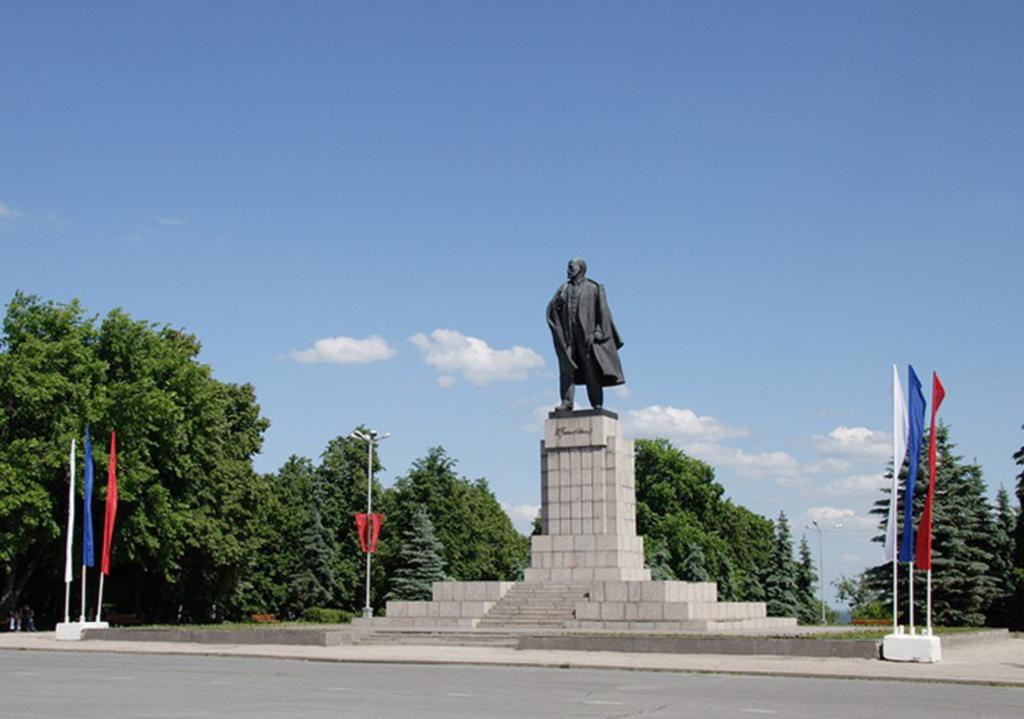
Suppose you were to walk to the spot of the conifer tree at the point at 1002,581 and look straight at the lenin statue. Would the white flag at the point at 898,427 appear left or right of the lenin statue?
left

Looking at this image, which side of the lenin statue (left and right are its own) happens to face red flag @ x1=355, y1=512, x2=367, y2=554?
right

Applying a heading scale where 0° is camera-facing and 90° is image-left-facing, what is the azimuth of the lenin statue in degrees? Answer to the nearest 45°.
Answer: approximately 45°
